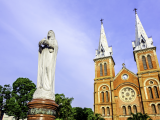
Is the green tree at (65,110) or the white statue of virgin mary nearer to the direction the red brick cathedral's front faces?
the white statue of virgin mary

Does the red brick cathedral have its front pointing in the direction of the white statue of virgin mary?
yes

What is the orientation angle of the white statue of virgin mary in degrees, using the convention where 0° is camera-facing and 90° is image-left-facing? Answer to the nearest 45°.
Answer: approximately 45°

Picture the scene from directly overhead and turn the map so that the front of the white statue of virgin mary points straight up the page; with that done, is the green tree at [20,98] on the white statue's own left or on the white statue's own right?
on the white statue's own right

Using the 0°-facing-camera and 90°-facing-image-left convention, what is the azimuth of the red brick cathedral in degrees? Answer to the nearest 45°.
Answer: approximately 0°

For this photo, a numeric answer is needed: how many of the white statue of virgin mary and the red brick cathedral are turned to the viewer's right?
0

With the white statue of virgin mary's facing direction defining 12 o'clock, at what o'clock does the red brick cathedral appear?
The red brick cathedral is roughly at 6 o'clock from the white statue of virgin mary.
